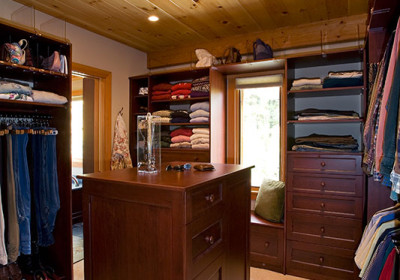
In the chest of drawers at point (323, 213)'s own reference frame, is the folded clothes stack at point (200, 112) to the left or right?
on its right

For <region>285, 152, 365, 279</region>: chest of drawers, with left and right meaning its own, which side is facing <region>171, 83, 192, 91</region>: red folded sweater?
right

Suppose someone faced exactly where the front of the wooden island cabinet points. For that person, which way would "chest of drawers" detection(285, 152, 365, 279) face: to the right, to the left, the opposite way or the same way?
to the right

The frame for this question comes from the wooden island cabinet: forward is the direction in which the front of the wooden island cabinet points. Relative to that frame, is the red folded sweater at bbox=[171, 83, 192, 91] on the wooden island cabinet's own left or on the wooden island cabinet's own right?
on the wooden island cabinet's own left

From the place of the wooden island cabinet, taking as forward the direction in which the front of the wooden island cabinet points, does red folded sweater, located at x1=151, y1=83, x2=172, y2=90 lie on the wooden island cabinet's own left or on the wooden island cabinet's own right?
on the wooden island cabinet's own left

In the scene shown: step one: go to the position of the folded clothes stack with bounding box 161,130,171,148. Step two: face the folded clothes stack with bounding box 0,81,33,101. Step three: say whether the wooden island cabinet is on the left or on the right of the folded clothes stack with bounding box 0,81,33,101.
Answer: left

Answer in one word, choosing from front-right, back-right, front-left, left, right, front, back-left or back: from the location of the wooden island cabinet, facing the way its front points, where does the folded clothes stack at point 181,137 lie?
back-left

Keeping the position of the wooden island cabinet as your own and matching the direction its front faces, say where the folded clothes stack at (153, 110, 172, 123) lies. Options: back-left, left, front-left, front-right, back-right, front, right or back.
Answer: back-left

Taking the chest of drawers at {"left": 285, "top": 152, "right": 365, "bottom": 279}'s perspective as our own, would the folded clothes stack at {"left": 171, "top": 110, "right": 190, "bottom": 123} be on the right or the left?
on its right

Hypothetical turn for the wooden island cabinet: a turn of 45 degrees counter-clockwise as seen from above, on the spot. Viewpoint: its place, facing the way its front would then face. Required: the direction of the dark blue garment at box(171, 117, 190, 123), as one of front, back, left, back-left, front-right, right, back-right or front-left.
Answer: left

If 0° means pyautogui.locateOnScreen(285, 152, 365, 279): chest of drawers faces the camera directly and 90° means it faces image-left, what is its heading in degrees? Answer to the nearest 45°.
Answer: approximately 0°

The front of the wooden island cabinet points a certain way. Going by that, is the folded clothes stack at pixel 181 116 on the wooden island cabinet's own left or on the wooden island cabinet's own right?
on the wooden island cabinet's own left

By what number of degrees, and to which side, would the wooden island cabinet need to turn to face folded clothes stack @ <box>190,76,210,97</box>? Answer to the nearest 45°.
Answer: approximately 135° to its left
